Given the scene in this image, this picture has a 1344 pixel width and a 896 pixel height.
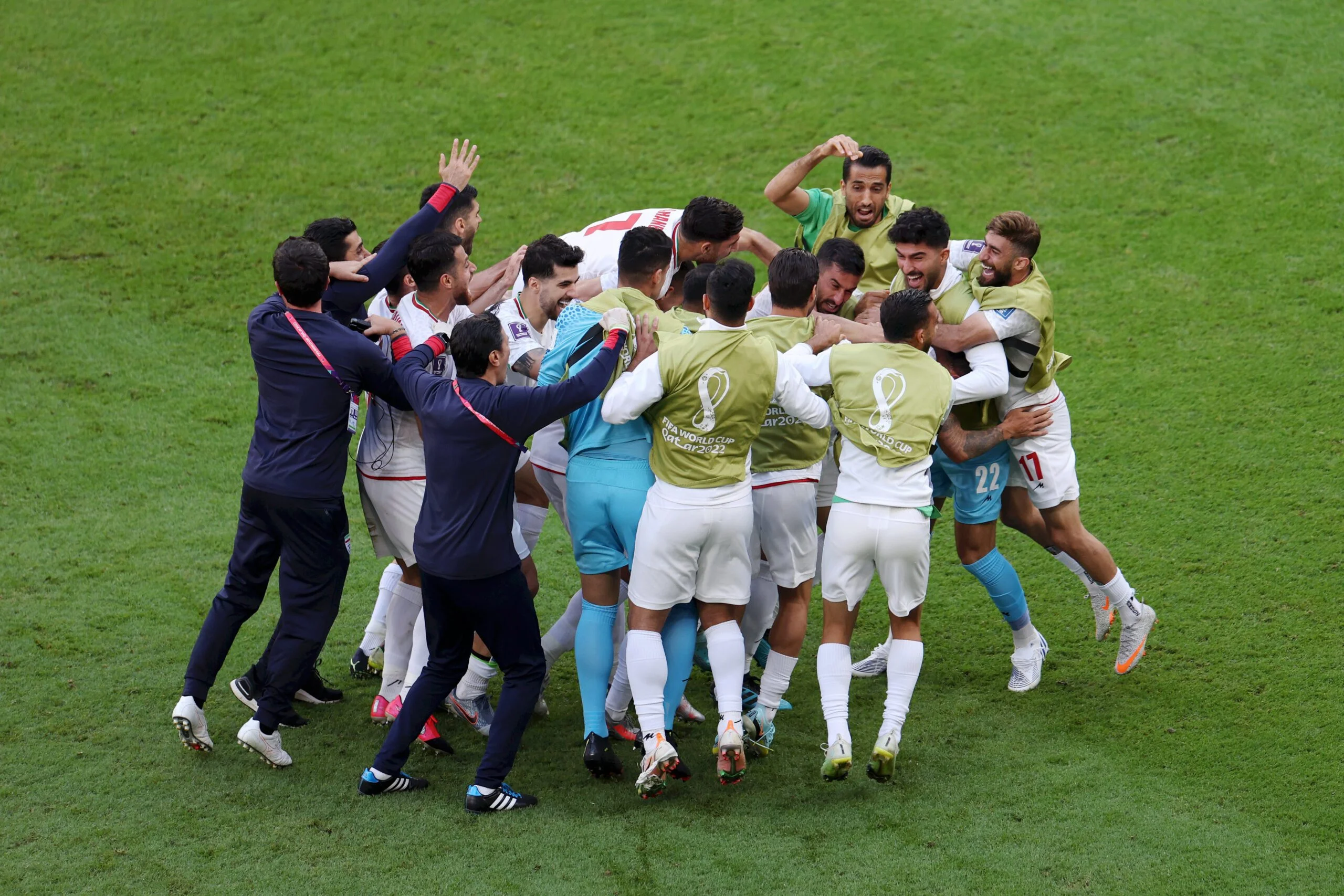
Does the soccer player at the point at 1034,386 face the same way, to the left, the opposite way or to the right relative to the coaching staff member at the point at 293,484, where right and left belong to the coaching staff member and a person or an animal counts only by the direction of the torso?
the opposite way

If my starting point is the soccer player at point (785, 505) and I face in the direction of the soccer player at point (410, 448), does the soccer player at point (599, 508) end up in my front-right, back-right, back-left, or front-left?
front-left

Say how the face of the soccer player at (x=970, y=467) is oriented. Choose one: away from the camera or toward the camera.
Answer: toward the camera

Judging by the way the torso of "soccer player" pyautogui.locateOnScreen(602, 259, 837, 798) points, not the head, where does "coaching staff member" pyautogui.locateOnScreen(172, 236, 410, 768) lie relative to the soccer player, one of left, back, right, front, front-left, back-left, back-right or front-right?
left

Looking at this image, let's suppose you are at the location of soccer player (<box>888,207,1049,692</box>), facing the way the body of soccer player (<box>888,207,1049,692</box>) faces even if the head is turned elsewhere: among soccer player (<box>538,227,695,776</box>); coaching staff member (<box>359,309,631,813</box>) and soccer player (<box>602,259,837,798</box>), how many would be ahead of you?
3

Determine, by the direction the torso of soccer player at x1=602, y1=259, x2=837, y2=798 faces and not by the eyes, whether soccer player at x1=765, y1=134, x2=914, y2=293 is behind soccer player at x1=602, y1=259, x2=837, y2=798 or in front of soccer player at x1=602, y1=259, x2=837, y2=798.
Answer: in front

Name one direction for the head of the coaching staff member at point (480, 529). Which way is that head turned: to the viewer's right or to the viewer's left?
to the viewer's right

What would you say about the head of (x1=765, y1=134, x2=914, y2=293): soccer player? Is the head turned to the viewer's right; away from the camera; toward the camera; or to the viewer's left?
toward the camera

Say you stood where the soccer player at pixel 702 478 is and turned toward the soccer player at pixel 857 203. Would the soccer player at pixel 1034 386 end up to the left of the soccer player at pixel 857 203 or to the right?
right

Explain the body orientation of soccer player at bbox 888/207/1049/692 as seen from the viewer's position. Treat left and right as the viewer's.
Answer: facing the viewer and to the left of the viewer

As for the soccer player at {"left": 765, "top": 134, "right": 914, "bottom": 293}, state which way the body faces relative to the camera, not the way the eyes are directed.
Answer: toward the camera

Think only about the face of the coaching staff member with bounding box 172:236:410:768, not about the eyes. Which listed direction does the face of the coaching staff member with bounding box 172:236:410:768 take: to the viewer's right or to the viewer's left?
to the viewer's right

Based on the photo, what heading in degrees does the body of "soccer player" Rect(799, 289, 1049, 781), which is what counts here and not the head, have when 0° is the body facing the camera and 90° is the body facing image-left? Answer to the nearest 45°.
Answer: approximately 180°

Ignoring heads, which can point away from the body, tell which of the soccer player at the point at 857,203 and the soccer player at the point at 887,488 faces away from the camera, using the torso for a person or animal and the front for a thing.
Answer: the soccer player at the point at 887,488

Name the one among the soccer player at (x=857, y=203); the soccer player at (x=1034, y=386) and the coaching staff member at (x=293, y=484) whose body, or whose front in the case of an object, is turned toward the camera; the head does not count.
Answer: the soccer player at (x=857, y=203)

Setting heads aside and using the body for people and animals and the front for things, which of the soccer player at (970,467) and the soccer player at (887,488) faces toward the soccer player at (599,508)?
the soccer player at (970,467)

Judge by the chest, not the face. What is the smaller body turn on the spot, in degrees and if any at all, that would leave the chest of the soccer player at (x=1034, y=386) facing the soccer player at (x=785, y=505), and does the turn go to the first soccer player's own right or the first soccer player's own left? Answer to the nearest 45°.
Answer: approximately 45° to the first soccer player's own left

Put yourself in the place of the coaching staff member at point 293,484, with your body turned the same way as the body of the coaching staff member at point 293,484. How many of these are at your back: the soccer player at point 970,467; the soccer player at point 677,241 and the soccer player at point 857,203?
0

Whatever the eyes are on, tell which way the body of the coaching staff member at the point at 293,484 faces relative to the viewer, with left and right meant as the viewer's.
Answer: facing away from the viewer and to the right of the viewer
